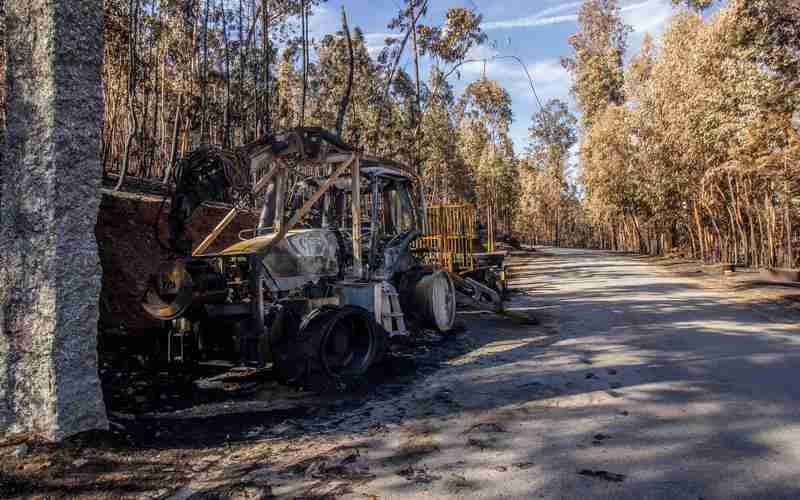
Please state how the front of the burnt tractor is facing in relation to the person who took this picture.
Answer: facing the viewer and to the left of the viewer

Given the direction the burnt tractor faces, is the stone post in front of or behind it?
in front
